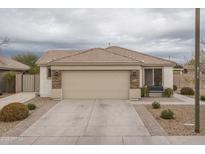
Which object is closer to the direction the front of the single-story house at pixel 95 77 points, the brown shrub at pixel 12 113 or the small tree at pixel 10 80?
the brown shrub

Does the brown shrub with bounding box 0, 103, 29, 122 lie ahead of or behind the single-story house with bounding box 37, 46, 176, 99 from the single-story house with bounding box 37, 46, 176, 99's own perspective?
ahead

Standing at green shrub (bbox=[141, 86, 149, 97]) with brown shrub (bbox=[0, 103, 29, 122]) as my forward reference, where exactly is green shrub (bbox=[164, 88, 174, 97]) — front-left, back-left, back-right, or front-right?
back-left

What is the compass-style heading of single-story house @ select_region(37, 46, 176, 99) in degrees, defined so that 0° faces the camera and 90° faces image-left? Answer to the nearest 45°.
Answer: approximately 0°

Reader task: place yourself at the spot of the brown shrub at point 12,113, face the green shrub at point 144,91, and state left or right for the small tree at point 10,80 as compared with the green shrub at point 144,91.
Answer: left

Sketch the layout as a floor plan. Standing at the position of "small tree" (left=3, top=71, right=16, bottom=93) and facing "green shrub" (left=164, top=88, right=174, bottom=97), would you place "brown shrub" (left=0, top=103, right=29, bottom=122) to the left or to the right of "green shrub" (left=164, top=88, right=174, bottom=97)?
right

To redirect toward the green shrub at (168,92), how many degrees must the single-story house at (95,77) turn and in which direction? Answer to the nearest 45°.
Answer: approximately 90° to its left

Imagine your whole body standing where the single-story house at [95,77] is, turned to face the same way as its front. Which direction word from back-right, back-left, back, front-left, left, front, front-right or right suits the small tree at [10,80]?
back-right
